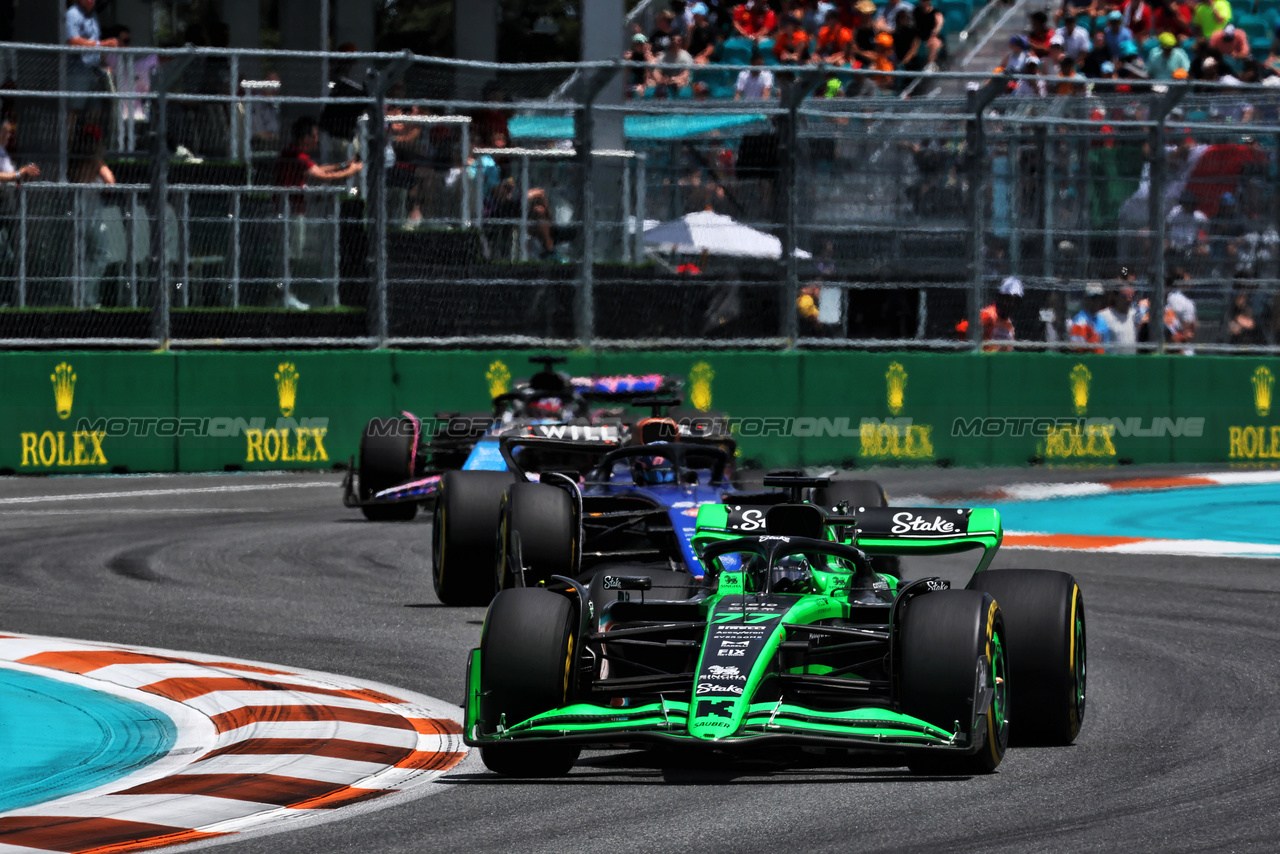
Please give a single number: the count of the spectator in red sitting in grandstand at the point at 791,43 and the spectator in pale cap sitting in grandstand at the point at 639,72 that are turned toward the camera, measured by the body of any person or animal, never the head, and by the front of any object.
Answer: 2

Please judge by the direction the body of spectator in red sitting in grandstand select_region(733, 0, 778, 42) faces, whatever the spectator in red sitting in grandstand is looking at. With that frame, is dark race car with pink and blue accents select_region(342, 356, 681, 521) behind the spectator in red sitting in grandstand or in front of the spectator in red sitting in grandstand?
in front

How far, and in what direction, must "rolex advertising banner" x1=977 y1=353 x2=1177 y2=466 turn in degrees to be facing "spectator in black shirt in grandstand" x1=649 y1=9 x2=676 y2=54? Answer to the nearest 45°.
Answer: approximately 135° to its right

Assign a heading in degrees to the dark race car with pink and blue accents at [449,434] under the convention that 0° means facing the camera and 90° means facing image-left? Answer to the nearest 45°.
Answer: approximately 45°

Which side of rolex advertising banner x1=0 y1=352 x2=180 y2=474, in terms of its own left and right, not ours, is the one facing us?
front

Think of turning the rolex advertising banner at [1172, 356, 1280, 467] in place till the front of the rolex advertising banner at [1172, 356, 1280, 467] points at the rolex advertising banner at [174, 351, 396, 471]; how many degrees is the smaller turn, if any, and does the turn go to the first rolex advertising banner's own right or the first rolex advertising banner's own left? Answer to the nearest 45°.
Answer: approximately 45° to the first rolex advertising banner's own right

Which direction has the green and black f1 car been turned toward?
toward the camera

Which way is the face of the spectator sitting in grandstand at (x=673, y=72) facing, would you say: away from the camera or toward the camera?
toward the camera

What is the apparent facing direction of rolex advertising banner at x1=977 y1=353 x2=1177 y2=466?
toward the camera

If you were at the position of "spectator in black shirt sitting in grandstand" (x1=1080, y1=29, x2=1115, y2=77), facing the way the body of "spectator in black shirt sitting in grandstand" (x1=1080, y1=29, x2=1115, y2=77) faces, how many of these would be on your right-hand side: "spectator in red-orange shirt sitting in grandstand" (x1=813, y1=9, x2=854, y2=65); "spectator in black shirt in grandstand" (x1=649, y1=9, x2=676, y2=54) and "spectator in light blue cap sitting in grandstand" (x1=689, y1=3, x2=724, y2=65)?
3

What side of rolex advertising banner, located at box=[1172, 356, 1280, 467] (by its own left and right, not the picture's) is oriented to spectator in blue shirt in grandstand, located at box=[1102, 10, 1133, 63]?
back

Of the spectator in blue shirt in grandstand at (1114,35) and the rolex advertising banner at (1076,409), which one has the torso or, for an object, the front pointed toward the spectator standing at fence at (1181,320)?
the spectator in blue shirt in grandstand at (1114,35)

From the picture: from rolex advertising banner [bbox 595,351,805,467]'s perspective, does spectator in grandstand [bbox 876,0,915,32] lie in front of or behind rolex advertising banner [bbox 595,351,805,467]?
behind

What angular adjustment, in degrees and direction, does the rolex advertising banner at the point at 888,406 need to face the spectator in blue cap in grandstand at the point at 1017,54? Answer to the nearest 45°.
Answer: approximately 180°

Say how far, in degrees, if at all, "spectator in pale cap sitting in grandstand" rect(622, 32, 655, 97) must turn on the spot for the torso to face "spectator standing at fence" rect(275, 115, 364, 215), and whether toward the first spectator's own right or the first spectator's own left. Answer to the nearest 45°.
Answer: approximately 45° to the first spectator's own right

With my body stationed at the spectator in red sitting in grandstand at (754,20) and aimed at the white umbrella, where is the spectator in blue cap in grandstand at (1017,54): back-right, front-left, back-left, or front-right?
front-left

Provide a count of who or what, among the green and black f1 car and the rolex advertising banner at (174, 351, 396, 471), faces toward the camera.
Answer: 2

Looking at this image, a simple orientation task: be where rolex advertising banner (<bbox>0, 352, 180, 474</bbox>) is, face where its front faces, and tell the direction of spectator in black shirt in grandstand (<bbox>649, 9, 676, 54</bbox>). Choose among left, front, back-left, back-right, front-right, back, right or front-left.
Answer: back-left
